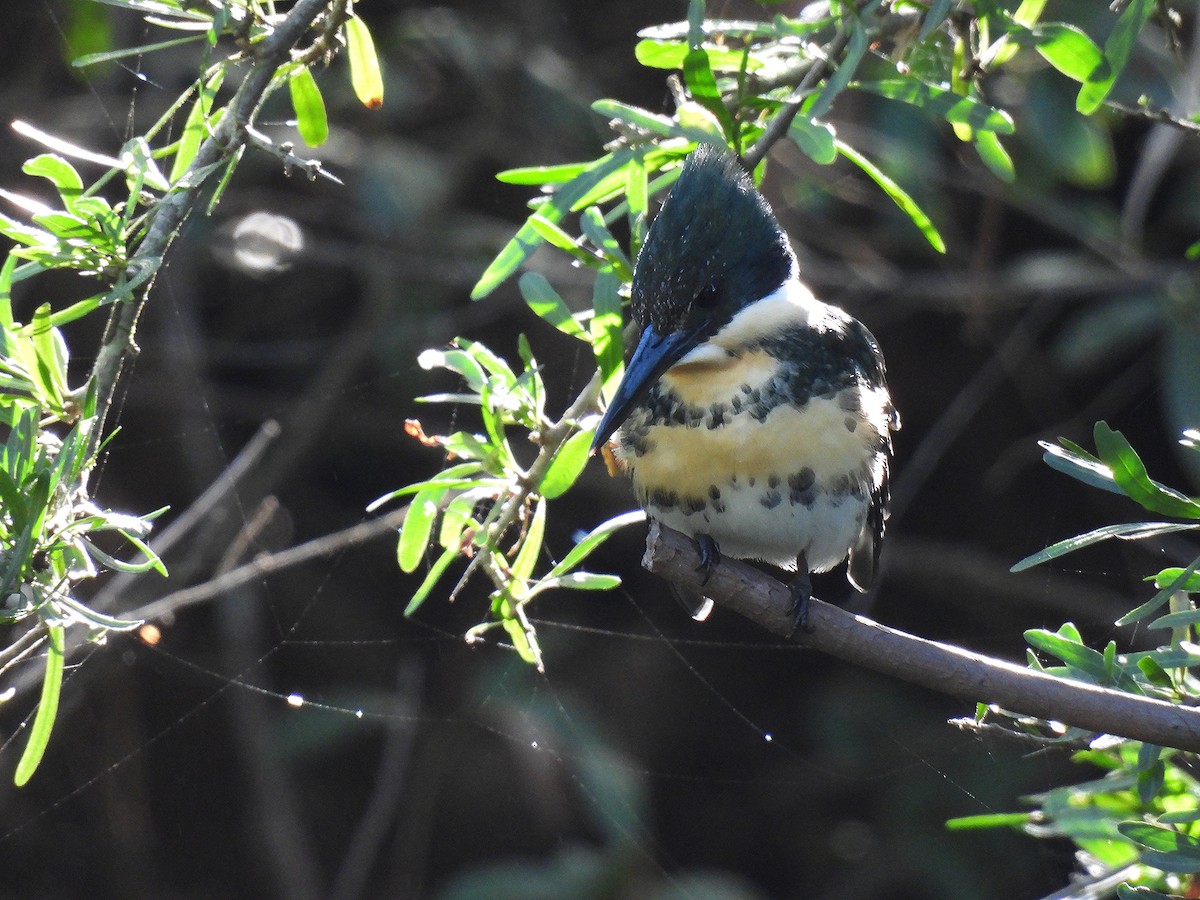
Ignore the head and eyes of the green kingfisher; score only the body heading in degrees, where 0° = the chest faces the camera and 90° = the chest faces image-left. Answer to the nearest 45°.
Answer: approximately 45°
